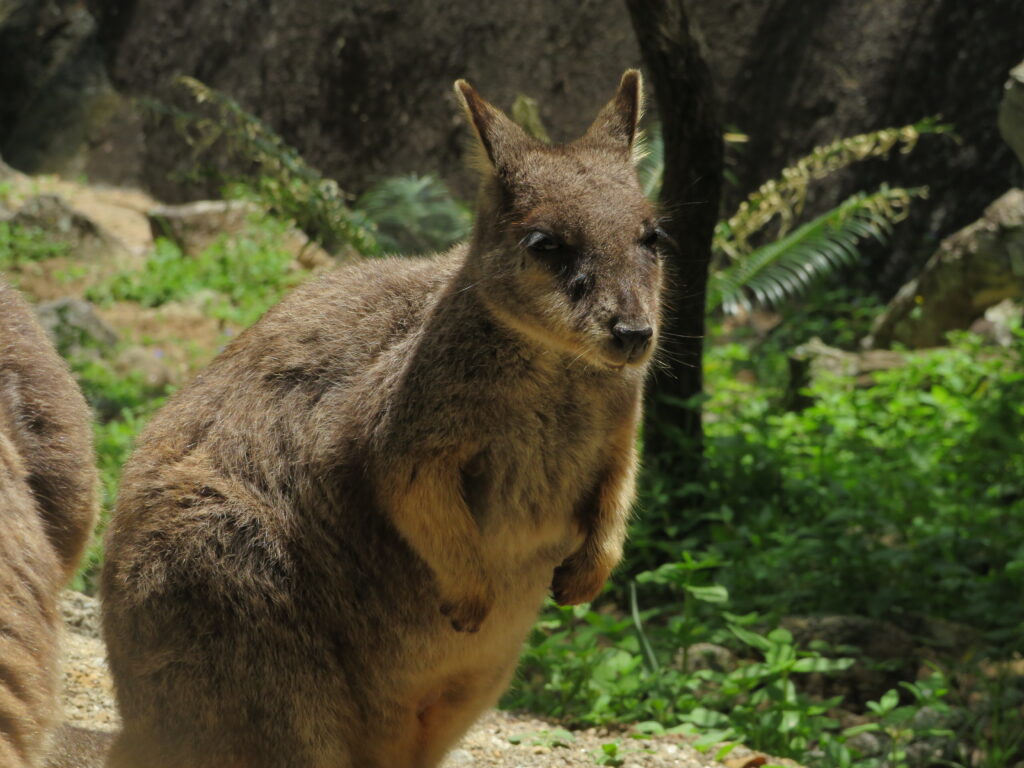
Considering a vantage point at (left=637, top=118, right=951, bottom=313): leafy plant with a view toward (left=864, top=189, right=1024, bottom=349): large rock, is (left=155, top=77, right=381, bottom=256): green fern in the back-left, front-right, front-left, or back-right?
back-left

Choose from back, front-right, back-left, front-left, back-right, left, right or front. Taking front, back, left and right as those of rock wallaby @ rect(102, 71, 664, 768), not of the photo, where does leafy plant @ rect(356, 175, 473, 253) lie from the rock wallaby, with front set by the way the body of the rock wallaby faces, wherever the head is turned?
back-left

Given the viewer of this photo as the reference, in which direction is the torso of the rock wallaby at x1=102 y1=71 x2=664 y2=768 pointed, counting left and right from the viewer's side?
facing the viewer and to the right of the viewer

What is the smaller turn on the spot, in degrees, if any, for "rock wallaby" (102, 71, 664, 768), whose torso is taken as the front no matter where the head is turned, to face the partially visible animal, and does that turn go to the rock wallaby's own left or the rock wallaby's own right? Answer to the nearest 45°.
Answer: approximately 90° to the rock wallaby's own right

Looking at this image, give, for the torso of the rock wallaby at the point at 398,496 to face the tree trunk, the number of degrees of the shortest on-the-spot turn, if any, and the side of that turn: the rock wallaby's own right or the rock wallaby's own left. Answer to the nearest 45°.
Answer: approximately 135° to the rock wallaby's own left

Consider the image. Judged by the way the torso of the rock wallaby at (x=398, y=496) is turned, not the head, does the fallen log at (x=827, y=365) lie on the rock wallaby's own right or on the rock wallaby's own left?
on the rock wallaby's own left

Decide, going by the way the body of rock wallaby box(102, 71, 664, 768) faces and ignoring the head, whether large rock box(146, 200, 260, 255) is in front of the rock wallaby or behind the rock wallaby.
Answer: behind

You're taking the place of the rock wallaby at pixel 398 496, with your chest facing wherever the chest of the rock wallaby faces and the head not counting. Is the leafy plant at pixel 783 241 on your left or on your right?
on your left

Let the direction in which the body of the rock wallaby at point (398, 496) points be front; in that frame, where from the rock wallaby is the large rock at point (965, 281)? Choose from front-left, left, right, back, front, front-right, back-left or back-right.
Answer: left

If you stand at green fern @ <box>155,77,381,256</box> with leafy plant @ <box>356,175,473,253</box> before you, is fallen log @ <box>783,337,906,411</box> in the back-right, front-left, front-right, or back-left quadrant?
front-right
